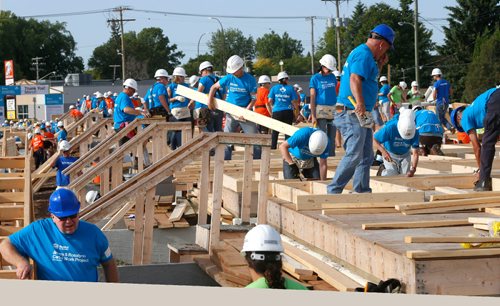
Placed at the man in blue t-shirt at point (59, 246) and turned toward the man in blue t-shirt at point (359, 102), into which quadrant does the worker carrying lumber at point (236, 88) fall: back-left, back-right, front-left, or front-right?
front-left

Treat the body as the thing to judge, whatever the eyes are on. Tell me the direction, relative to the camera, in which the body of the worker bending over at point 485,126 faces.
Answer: to the viewer's left

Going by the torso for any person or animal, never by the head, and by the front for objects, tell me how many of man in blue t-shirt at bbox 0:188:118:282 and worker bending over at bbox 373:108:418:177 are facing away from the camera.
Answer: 0

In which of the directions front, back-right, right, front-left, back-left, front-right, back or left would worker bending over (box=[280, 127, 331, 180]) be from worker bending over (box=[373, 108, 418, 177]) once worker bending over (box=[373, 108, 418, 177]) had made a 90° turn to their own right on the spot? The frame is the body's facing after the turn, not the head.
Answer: front-left

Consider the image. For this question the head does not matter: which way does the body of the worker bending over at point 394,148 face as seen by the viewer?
toward the camera

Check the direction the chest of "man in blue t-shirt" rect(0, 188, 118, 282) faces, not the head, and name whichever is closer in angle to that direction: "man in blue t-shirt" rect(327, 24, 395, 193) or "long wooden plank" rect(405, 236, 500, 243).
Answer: the long wooden plank

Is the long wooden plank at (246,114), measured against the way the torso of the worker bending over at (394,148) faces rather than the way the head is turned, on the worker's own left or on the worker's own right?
on the worker's own right

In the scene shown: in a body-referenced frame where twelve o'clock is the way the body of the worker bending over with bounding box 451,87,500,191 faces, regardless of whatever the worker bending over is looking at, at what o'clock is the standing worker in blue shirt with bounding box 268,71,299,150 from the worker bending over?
The standing worker in blue shirt is roughly at 2 o'clock from the worker bending over.

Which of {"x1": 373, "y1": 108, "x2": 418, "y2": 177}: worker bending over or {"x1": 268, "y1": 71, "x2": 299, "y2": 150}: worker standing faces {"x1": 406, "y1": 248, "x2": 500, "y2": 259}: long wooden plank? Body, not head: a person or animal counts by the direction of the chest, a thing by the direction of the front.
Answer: the worker bending over

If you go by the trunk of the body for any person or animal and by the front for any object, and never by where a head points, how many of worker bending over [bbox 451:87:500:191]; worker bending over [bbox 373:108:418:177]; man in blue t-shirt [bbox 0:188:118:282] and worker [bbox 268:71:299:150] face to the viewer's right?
0

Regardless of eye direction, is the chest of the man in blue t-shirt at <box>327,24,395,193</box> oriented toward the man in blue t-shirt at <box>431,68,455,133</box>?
no

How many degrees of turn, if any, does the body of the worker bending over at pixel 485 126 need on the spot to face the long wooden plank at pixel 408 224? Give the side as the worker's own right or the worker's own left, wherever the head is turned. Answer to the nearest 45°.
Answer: approximately 90° to the worker's own left
